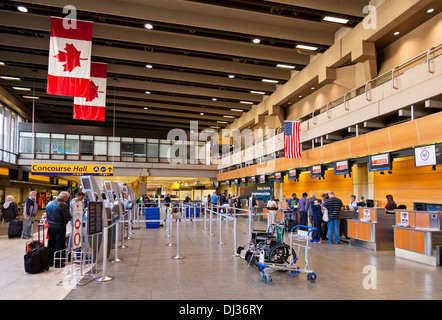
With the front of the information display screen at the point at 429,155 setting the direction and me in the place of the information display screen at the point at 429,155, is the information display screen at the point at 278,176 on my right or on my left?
on my right

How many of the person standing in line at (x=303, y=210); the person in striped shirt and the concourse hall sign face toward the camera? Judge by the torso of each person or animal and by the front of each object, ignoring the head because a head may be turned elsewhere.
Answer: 1

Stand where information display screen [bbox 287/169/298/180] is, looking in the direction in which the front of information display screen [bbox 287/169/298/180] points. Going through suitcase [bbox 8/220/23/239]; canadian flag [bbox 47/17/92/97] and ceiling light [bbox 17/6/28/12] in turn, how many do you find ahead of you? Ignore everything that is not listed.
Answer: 3

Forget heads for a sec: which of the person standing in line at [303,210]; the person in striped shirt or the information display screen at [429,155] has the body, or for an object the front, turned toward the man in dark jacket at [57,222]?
the information display screen

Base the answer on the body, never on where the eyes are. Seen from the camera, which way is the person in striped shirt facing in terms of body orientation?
away from the camera

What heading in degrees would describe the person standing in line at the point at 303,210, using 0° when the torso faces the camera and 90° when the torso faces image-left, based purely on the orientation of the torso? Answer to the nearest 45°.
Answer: approximately 225°

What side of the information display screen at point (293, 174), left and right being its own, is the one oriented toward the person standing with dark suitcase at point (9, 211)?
front

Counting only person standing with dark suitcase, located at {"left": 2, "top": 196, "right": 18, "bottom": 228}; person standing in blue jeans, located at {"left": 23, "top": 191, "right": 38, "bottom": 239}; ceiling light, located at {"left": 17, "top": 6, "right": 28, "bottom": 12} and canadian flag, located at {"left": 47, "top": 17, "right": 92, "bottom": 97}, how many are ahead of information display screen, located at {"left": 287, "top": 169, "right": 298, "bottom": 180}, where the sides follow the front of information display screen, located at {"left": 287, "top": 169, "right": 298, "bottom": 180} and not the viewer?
4

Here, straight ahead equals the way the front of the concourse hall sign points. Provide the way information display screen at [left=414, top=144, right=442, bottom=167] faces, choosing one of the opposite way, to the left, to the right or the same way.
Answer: to the right

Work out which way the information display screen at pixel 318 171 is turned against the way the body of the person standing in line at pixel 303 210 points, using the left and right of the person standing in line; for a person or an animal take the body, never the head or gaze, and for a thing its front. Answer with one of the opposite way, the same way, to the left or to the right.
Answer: the opposite way

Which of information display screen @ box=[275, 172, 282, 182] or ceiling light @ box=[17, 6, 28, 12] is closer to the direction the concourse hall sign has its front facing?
the ceiling light

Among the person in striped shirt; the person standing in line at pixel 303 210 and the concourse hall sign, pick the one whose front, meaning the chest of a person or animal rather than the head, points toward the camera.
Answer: the concourse hall sign

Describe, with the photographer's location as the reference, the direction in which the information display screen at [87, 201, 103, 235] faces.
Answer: facing the viewer and to the right of the viewer

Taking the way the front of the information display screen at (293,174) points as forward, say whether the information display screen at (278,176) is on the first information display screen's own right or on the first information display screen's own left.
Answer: on the first information display screen's own right

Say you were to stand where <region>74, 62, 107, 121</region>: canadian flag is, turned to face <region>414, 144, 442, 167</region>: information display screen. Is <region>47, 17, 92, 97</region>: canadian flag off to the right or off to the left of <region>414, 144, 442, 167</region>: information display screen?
right

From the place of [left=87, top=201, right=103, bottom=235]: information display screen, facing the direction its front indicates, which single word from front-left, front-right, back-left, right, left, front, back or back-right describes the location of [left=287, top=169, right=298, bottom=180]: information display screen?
left

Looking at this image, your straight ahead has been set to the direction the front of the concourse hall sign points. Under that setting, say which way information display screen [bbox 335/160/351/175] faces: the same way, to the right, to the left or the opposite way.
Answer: to the right
